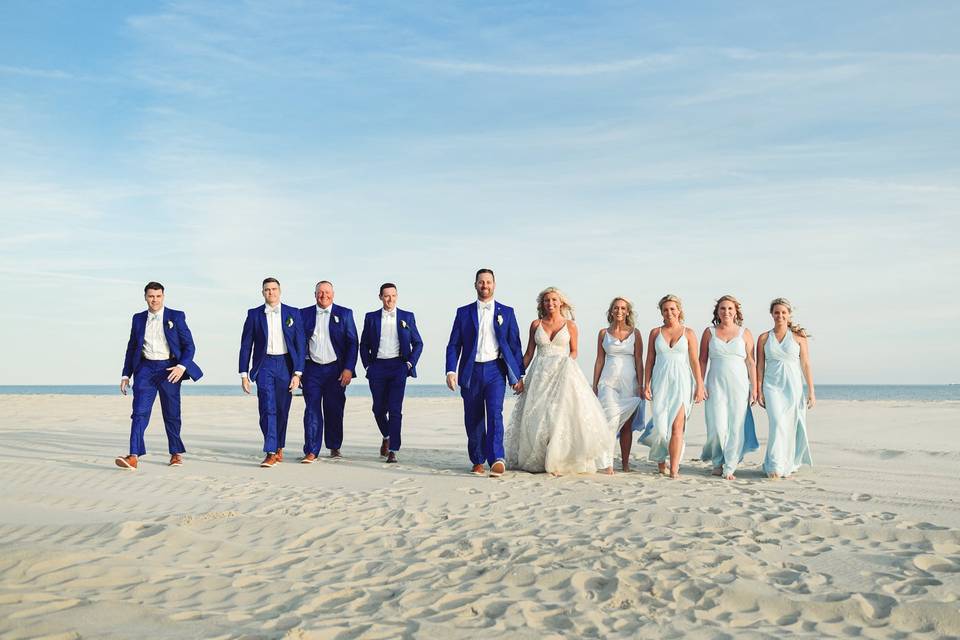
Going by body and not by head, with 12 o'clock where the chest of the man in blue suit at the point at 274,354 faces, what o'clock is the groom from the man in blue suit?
The groom is roughly at 10 o'clock from the man in blue suit.

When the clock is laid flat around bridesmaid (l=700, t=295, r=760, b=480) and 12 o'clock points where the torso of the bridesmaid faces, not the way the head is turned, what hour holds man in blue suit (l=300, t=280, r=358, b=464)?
The man in blue suit is roughly at 3 o'clock from the bridesmaid.

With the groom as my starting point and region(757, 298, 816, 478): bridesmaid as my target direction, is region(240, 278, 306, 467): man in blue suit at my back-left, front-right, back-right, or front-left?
back-left

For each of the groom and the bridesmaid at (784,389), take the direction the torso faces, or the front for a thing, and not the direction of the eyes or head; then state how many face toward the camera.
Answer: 2

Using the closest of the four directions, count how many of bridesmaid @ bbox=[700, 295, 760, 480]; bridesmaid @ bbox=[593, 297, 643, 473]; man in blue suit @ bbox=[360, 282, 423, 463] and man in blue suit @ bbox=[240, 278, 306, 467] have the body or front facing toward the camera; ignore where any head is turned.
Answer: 4

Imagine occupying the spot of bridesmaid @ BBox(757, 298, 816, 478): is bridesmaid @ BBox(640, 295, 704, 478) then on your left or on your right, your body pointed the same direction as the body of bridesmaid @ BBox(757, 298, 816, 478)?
on your right

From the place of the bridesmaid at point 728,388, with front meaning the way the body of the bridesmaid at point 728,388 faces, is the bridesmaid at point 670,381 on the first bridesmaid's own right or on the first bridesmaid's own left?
on the first bridesmaid's own right

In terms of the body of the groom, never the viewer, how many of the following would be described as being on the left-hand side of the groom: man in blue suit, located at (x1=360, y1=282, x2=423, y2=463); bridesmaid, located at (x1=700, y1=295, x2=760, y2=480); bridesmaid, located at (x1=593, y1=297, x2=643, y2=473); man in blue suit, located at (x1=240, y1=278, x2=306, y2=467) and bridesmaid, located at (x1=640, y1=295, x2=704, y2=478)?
3

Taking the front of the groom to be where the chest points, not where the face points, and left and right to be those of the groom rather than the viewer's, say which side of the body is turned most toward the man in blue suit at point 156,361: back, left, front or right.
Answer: right

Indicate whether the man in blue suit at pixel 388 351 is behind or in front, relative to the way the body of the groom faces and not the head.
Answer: behind

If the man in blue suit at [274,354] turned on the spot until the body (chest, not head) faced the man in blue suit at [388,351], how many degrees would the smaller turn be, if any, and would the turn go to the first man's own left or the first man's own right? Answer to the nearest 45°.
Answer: approximately 90° to the first man's own left

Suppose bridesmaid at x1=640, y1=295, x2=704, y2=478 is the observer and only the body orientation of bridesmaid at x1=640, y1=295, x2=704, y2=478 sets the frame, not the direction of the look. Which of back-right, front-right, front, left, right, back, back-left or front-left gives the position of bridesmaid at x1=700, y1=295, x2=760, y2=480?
left

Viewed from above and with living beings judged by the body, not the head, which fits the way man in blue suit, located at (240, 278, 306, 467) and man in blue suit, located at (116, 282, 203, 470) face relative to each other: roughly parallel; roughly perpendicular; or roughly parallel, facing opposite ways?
roughly parallel

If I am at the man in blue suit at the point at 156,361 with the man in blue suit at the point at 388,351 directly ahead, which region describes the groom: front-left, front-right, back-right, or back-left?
front-right

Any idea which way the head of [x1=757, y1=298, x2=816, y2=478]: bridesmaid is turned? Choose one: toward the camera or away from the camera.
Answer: toward the camera

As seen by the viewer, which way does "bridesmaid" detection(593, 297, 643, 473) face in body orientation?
toward the camera

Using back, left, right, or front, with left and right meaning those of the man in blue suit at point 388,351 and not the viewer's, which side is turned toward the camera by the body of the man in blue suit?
front

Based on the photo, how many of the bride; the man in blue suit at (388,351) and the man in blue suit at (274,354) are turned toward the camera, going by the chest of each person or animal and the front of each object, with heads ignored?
3

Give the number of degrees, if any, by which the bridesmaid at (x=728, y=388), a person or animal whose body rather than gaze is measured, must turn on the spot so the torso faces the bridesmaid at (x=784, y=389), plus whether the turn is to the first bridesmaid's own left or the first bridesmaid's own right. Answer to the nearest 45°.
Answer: approximately 90° to the first bridesmaid's own left
